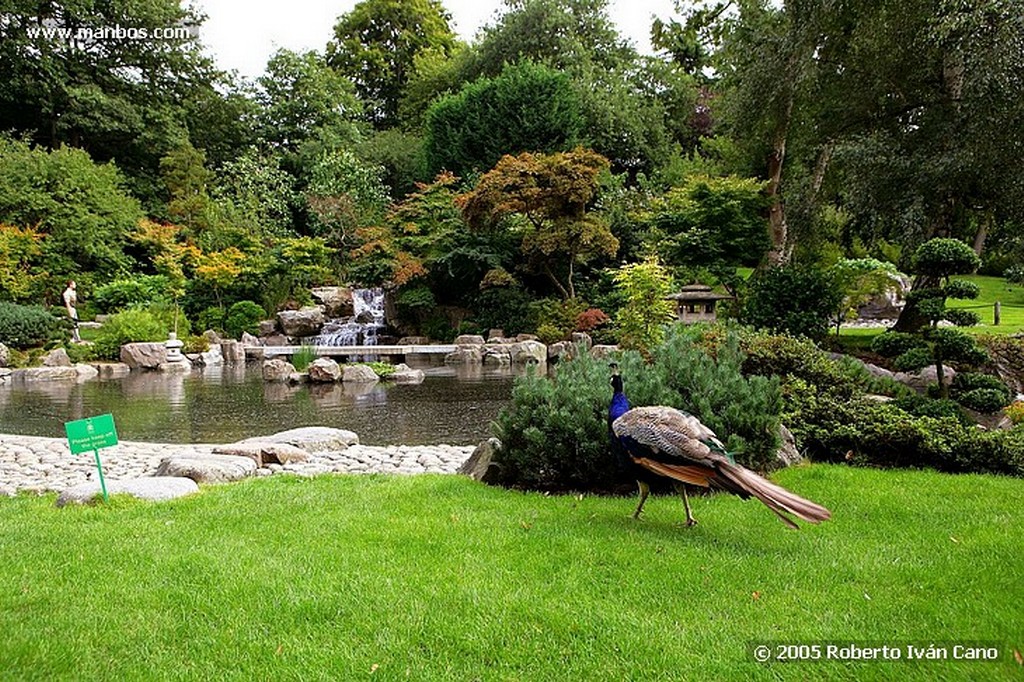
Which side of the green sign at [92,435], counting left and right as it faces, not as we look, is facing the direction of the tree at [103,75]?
back

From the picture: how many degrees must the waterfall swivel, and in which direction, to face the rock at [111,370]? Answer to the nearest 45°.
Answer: approximately 45° to its right

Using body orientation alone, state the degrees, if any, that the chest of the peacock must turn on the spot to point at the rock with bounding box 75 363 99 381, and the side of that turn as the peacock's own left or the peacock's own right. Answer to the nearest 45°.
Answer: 0° — it already faces it

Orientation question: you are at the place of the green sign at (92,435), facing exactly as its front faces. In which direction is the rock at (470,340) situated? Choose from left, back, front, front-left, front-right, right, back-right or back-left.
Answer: back-left

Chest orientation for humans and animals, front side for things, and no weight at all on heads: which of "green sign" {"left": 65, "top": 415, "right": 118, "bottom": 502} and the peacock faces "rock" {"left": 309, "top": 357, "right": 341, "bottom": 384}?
the peacock

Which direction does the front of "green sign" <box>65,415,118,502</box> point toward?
toward the camera

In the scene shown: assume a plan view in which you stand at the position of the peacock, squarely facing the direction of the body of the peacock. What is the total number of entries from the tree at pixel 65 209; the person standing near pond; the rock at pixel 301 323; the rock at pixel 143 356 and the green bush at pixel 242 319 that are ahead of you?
5

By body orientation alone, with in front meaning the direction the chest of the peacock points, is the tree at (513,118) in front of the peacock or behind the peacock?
in front

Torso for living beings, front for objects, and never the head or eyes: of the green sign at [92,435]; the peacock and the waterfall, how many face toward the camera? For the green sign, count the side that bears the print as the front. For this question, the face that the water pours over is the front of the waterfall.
2

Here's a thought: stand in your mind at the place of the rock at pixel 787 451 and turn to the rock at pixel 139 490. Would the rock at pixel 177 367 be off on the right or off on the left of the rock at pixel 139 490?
right

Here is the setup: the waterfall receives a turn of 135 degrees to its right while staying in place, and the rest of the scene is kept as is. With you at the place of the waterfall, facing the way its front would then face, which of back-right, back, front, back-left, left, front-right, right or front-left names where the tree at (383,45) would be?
front-right

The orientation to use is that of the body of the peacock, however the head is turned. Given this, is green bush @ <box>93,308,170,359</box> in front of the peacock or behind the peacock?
in front
